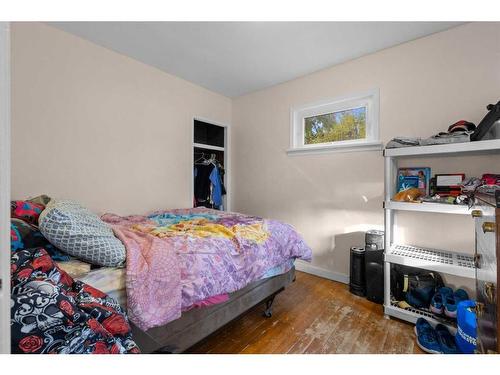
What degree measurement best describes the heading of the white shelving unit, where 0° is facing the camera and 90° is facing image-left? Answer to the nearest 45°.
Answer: approximately 45°

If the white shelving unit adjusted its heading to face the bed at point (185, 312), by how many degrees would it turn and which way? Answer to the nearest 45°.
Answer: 0° — it already faces it
